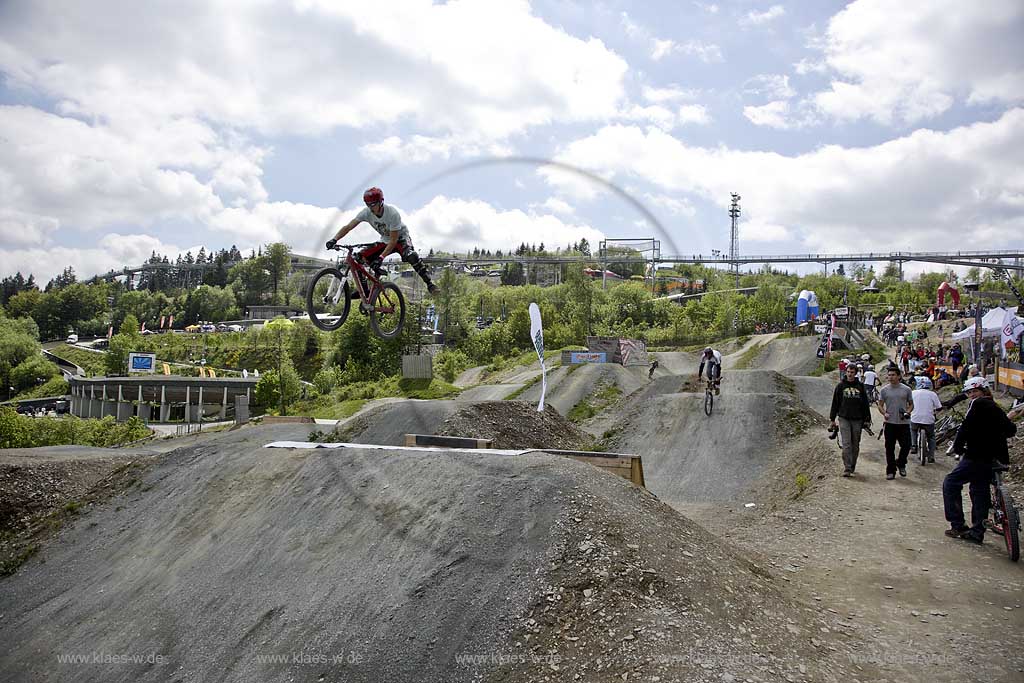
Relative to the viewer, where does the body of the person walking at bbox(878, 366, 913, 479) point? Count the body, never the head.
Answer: toward the camera

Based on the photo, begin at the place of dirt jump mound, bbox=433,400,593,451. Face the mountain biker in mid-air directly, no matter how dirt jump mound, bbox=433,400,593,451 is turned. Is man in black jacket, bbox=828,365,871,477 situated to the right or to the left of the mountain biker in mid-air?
left

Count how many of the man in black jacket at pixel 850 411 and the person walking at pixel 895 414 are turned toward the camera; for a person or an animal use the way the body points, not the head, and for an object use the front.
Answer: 2

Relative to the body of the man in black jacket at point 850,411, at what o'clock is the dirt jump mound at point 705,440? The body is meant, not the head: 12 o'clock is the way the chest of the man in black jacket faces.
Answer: The dirt jump mound is roughly at 5 o'clock from the man in black jacket.

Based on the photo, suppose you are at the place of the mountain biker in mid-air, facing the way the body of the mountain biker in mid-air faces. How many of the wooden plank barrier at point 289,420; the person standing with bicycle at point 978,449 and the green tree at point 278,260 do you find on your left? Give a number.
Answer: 1

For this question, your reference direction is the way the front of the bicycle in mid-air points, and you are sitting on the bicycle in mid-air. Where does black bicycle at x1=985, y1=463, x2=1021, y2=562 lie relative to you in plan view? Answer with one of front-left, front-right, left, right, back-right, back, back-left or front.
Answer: left

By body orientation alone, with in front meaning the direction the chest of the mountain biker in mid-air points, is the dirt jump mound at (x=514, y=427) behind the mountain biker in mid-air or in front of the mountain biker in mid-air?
behind

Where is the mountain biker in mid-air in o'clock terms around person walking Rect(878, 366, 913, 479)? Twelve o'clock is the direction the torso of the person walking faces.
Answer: The mountain biker in mid-air is roughly at 2 o'clock from the person walking.

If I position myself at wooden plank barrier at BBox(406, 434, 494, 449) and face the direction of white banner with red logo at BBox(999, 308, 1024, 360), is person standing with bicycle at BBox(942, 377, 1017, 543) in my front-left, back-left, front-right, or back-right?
front-right

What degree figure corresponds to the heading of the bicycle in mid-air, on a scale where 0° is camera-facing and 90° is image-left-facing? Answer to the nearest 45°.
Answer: approximately 45°

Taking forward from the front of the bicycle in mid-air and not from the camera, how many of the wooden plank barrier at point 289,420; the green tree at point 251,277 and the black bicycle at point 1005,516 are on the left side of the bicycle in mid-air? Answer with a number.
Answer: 1

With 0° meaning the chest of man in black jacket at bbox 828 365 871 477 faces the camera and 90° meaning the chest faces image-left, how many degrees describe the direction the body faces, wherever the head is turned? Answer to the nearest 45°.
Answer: approximately 0°
